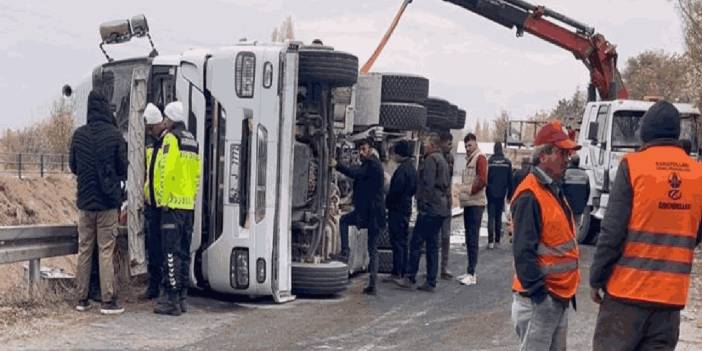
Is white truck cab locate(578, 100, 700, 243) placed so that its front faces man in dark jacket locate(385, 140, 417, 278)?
no

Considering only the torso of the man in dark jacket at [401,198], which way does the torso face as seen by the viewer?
to the viewer's left

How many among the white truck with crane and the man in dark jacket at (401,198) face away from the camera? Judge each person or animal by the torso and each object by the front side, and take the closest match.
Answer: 0

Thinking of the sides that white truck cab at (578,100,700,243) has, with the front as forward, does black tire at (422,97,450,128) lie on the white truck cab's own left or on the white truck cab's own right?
on the white truck cab's own right

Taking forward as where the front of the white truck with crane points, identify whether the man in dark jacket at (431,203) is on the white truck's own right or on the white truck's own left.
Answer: on the white truck's own right

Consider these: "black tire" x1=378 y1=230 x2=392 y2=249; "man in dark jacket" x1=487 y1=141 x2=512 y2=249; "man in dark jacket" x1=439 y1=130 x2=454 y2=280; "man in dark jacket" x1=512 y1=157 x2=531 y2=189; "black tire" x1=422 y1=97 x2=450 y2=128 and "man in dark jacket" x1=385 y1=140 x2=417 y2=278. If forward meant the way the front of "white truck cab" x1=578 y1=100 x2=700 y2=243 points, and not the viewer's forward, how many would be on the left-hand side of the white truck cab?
0

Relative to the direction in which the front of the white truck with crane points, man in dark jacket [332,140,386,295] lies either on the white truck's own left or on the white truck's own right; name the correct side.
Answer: on the white truck's own right

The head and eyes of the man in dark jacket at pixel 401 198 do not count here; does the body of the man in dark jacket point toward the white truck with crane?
no
